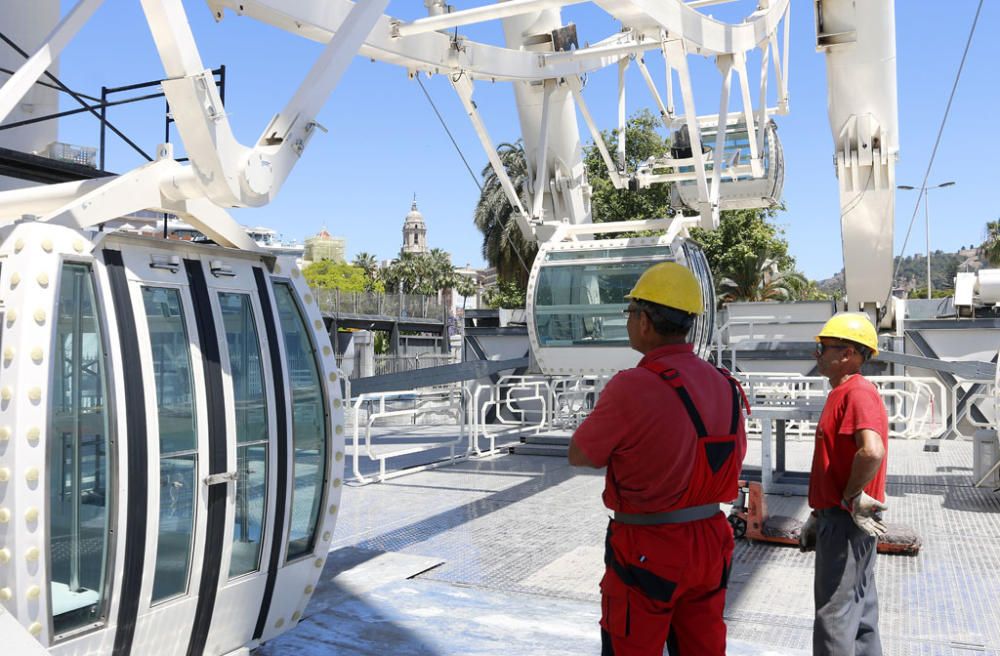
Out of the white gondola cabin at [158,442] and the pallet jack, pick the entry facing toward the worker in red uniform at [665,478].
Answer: the white gondola cabin

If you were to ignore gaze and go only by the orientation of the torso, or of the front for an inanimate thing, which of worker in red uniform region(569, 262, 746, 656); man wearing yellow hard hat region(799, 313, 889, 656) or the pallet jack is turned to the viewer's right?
the pallet jack

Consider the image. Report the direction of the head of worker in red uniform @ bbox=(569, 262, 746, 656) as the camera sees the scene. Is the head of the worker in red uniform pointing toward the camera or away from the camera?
away from the camera

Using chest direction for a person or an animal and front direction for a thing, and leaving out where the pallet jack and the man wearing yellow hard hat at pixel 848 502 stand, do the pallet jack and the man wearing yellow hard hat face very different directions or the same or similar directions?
very different directions

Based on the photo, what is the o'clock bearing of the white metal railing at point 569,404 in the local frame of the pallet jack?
The white metal railing is roughly at 8 o'clock from the pallet jack.

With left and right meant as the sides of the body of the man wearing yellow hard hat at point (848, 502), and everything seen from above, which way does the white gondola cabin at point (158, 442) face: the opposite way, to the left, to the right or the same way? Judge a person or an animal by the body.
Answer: the opposite way

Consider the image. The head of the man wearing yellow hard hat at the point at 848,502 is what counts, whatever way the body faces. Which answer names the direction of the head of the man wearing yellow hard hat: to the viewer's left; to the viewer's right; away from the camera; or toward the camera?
to the viewer's left

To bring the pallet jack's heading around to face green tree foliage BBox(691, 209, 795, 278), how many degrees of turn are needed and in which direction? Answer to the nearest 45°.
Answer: approximately 90° to its left

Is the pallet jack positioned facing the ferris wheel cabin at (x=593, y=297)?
no

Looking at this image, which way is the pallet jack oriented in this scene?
to the viewer's right

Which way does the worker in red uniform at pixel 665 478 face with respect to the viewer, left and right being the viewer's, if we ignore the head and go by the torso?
facing away from the viewer and to the left of the viewer

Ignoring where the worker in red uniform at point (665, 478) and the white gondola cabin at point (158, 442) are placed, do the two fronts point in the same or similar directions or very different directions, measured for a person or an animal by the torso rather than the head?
very different directions

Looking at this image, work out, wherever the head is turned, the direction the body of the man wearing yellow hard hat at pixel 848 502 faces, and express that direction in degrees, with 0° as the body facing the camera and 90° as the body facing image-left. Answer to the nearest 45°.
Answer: approximately 90°

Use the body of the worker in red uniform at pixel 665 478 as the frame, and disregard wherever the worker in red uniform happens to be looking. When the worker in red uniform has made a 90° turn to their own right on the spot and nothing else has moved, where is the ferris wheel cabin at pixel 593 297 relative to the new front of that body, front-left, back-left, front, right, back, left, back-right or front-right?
front-left
